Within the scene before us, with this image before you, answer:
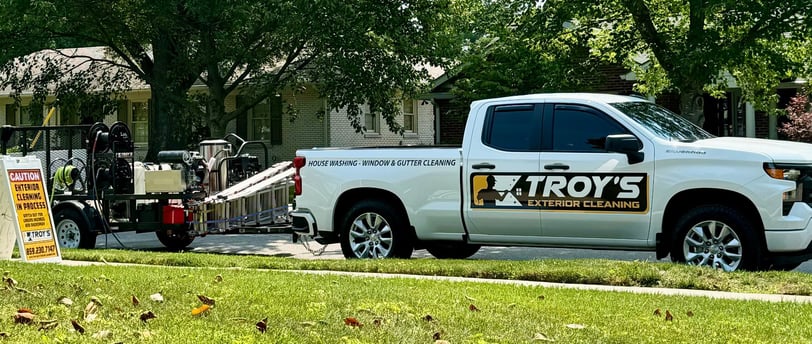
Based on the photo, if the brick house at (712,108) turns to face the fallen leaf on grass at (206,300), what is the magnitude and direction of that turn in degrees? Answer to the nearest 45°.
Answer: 0° — it already faces it

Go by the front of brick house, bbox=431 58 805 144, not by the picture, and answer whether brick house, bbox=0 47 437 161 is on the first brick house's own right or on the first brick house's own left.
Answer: on the first brick house's own right

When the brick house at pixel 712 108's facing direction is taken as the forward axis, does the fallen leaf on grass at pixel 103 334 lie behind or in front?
in front

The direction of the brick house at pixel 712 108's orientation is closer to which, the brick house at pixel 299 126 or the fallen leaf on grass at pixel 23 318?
the fallen leaf on grass

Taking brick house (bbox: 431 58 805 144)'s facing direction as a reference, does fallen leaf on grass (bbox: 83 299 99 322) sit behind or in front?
in front

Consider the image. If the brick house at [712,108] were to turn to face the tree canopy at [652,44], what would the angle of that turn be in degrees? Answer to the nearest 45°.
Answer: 0° — it already faces it

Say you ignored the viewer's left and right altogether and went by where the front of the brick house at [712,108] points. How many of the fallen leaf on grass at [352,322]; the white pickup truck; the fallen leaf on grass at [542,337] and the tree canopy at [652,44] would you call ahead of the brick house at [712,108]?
4

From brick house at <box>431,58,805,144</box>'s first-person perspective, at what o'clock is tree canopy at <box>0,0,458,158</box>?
The tree canopy is roughly at 2 o'clock from the brick house.

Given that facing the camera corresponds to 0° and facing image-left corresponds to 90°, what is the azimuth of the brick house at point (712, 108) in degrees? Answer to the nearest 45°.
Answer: approximately 0°
